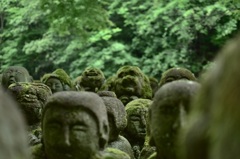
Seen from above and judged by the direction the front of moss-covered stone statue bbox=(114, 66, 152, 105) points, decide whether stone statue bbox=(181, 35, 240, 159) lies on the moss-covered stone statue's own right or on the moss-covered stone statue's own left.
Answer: on the moss-covered stone statue's own left

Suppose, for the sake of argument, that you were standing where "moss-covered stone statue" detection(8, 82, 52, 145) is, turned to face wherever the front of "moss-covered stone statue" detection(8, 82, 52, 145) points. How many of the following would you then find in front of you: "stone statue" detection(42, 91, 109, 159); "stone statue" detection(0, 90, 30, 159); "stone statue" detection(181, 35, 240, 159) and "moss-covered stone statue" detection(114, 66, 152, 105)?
3

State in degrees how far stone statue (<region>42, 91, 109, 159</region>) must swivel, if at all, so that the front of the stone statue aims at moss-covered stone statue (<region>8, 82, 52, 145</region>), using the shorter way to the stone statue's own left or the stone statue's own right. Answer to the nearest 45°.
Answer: approximately 135° to the stone statue's own right

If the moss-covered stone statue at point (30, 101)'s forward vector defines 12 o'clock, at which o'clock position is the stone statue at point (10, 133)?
The stone statue is roughly at 12 o'clock from the moss-covered stone statue.

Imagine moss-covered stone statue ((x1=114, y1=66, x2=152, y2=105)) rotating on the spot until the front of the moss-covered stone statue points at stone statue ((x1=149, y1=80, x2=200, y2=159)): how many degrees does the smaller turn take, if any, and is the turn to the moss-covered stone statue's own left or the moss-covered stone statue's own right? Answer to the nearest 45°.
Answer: approximately 45° to the moss-covered stone statue's own left

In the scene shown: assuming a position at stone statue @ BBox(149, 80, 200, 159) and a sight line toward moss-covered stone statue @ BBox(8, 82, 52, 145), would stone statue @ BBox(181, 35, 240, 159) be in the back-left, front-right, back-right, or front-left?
back-left

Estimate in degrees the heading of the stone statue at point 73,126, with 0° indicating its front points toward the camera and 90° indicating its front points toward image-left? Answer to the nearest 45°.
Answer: approximately 45°

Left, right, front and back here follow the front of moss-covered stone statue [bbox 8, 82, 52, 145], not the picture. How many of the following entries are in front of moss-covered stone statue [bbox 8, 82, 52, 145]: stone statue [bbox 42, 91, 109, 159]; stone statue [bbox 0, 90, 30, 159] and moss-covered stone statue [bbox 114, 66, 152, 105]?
2

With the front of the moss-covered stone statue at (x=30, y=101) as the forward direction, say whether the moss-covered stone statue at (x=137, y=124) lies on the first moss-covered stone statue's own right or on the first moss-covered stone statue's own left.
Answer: on the first moss-covered stone statue's own left
